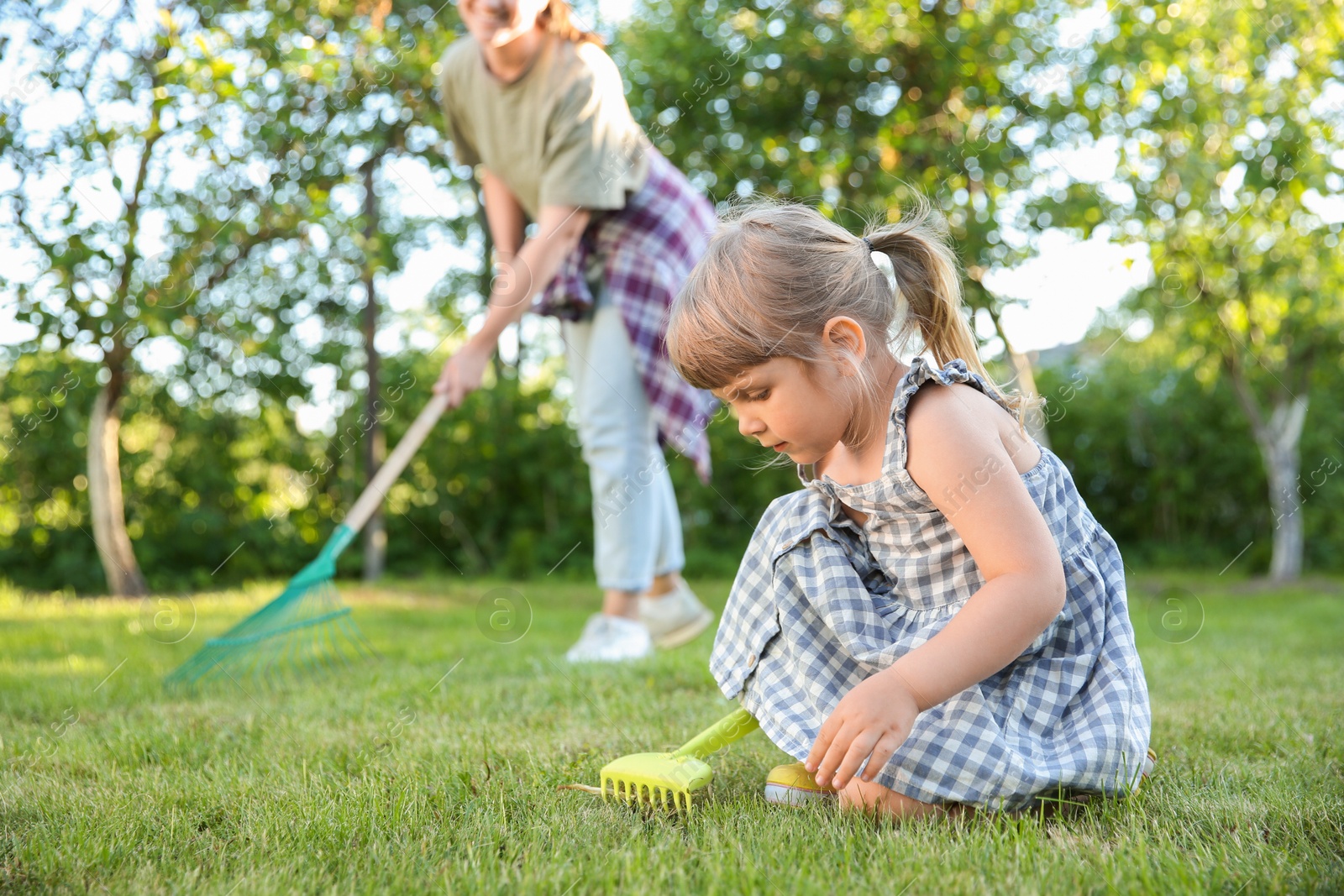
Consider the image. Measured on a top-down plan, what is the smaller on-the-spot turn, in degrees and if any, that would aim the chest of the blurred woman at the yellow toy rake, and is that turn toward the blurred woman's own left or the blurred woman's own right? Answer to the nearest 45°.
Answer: approximately 45° to the blurred woman's own left

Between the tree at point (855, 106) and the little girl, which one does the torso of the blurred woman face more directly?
the little girl

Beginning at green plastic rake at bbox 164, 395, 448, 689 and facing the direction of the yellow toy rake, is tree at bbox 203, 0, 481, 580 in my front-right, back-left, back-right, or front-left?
back-left

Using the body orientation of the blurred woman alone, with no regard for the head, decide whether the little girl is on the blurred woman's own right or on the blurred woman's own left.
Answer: on the blurred woman's own left

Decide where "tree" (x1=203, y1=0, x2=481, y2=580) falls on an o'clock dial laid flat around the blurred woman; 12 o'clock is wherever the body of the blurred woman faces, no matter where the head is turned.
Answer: The tree is roughly at 4 o'clock from the blurred woman.

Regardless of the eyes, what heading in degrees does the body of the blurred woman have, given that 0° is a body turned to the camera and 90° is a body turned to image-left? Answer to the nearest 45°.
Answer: approximately 45°

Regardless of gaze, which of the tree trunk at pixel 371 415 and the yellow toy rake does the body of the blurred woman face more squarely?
the yellow toy rake

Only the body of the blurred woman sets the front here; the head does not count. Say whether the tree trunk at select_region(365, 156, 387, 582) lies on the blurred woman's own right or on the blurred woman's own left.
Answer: on the blurred woman's own right
